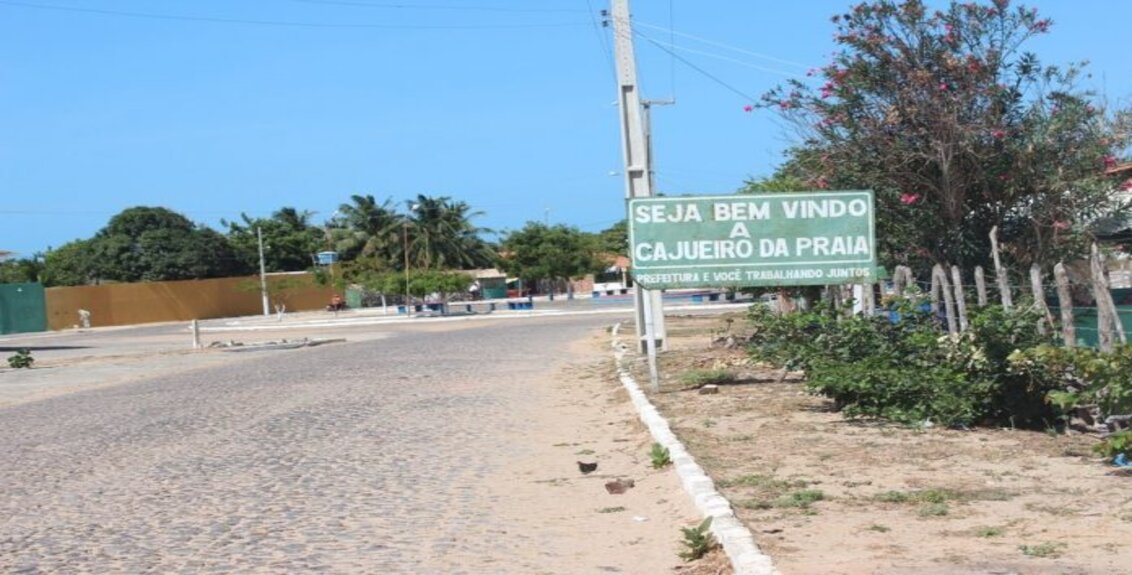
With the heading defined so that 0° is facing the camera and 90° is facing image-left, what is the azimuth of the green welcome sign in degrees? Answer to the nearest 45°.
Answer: approximately 0°

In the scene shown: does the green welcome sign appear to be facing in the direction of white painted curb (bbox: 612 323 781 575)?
yes

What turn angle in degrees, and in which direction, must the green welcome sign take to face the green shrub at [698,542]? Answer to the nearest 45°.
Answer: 0° — it already faces it

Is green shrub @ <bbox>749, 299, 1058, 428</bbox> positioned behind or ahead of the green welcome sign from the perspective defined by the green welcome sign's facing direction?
ahead

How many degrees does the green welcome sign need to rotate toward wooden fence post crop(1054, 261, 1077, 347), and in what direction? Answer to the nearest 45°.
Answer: approximately 45° to its left

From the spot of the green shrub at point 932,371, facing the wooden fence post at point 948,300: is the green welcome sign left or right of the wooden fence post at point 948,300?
left

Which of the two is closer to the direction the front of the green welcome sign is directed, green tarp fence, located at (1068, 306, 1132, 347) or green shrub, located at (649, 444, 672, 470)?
the green shrub

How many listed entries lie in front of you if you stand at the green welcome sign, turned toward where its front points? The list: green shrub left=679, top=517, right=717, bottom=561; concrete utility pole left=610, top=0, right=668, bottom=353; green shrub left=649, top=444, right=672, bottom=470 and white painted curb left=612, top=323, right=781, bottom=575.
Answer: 3

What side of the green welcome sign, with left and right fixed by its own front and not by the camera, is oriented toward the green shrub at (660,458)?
front

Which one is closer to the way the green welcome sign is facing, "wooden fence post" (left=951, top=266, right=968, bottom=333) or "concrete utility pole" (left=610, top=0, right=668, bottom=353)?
the wooden fence post
